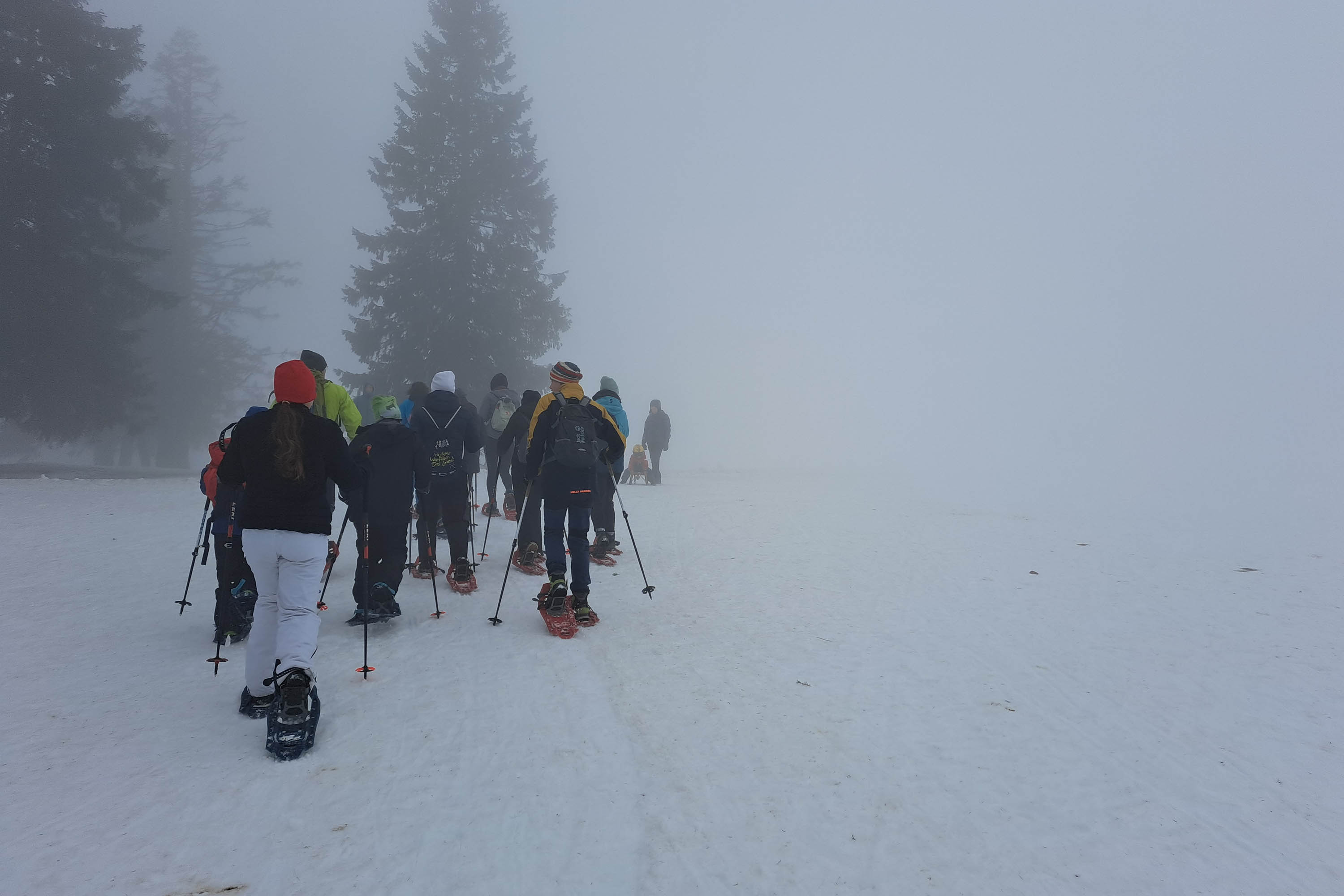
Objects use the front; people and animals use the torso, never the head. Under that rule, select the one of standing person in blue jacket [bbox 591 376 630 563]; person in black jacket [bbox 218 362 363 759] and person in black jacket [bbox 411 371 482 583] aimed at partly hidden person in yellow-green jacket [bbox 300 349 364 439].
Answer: person in black jacket [bbox 218 362 363 759]

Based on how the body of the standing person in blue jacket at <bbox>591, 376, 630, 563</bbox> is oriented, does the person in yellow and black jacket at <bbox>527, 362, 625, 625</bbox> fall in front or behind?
behind

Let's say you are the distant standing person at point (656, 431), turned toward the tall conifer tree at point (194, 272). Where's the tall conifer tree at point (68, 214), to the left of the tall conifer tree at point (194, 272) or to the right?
left

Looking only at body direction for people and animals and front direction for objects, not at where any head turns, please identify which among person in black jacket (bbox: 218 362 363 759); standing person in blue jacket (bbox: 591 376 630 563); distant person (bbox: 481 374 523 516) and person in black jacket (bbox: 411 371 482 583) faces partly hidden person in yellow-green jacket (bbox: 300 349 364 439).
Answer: person in black jacket (bbox: 218 362 363 759)

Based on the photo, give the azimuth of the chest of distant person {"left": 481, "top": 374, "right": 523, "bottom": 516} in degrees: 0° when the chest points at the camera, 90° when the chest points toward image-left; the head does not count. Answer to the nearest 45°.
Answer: approximately 180°

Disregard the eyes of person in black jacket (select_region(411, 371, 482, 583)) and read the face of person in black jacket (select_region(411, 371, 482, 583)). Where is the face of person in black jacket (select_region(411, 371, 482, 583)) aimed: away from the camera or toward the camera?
away from the camera

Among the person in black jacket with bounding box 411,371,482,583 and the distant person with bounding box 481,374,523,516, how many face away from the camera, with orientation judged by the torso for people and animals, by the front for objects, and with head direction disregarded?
2

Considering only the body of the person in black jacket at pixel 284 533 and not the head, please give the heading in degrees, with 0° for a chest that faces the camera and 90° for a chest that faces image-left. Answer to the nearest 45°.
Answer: approximately 180°

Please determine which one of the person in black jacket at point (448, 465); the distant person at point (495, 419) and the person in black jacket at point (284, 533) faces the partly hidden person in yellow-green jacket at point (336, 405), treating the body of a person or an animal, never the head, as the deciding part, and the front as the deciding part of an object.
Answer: the person in black jacket at point (284, 533)

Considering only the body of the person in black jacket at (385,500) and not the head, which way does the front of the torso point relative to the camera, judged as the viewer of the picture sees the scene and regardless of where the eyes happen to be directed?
away from the camera

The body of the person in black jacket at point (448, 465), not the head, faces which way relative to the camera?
away from the camera

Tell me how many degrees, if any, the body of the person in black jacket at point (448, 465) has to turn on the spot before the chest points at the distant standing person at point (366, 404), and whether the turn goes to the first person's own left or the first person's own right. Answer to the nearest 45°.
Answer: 0° — they already face them
